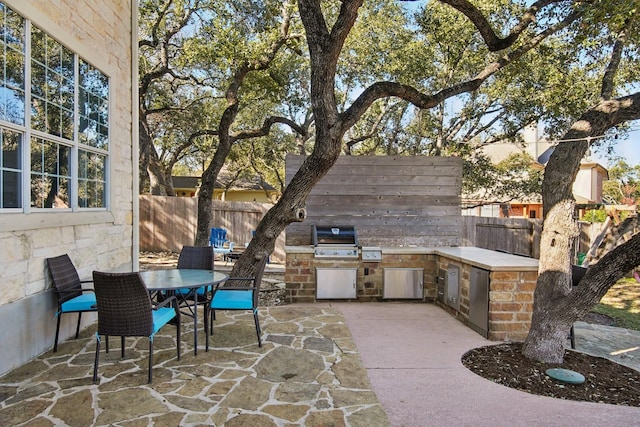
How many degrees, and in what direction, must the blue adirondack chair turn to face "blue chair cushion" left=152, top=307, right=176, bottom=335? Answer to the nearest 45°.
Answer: approximately 45° to its right

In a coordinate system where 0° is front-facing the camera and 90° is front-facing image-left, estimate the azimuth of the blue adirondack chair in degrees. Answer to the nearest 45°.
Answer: approximately 315°

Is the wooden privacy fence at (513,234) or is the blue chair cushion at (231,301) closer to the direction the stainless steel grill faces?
the blue chair cushion

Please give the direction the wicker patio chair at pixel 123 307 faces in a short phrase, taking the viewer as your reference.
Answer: facing away from the viewer and to the right of the viewer

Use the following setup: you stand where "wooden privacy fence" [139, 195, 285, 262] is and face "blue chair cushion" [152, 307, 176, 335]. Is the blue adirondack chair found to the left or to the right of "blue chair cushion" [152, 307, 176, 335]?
left

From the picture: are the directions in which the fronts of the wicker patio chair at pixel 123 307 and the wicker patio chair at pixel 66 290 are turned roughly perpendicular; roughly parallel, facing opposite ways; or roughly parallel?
roughly perpendicular

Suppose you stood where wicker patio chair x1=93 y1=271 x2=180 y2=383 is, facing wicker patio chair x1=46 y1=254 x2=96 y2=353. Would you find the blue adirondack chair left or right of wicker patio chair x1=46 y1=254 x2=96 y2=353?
right

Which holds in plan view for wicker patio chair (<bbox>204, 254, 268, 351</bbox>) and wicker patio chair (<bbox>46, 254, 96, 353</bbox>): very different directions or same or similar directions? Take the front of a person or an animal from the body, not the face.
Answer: very different directions

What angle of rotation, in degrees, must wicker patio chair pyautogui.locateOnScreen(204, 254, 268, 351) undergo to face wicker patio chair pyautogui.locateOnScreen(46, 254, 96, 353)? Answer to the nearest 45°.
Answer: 0° — it already faces it

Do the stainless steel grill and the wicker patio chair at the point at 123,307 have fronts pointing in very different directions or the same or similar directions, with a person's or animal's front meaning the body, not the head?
very different directions

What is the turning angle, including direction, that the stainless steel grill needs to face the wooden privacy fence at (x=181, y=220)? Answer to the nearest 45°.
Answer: approximately 135° to its right

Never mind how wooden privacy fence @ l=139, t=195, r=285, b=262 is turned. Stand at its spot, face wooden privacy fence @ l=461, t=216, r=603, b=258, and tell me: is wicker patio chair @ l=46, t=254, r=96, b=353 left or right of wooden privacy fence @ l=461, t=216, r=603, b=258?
right

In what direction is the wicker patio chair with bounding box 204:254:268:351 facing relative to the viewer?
to the viewer's left

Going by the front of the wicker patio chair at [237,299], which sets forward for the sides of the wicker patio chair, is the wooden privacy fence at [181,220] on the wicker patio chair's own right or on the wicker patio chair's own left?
on the wicker patio chair's own right
